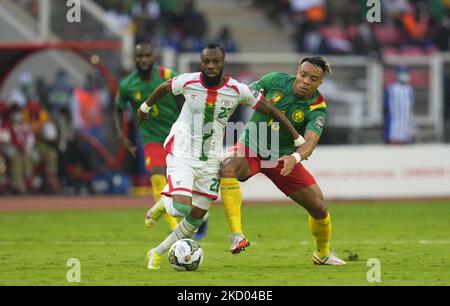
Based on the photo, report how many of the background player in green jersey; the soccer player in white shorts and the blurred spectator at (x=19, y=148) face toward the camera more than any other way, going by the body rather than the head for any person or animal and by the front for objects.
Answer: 3

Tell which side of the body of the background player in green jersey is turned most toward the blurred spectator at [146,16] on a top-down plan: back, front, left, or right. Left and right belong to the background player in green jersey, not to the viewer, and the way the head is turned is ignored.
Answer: back

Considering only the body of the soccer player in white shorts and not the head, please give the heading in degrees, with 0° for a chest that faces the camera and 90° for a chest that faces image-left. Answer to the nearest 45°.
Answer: approximately 0°

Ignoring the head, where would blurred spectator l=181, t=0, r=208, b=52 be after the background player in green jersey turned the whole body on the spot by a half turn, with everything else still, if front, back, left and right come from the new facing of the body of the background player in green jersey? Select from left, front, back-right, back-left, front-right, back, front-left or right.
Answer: front

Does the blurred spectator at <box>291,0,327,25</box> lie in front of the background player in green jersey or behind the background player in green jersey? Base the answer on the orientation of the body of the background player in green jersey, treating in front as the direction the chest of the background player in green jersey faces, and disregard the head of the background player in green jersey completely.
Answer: behind

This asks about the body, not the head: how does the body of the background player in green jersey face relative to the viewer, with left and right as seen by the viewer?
facing the viewer

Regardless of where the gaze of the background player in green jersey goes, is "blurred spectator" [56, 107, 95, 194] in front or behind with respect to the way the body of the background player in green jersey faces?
behind

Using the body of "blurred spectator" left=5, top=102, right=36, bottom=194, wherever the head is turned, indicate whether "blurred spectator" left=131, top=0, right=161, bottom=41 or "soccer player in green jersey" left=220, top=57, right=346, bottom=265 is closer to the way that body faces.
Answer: the soccer player in green jersey

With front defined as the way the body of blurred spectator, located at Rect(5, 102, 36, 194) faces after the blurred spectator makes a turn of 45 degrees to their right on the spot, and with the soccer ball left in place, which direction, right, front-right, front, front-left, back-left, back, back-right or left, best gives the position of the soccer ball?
front-left

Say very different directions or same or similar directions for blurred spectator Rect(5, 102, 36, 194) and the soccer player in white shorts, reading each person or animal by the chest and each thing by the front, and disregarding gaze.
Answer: same or similar directions

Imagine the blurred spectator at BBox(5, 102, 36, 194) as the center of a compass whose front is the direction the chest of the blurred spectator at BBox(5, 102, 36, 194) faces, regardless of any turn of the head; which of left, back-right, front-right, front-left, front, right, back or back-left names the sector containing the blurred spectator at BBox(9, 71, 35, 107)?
back

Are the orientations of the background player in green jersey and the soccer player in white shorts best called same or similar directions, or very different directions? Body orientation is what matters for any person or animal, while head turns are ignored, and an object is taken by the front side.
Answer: same or similar directions

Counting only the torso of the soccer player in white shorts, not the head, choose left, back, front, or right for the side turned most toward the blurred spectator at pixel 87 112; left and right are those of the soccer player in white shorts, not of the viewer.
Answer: back

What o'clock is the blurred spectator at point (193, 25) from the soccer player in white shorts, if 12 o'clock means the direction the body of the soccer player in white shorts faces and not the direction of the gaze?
The blurred spectator is roughly at 6 o'clock from the soccer player in white shorts.
